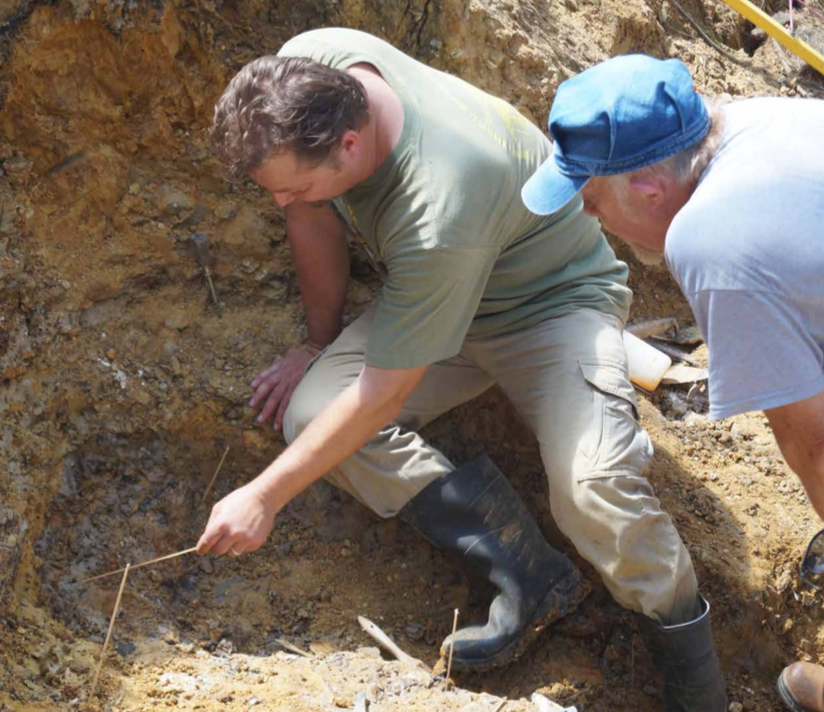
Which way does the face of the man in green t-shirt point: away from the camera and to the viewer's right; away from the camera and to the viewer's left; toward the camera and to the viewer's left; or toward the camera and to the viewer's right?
toward the camera and to the viewer's left

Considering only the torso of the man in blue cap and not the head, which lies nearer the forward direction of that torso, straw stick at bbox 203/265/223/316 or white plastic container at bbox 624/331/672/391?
the straw stick

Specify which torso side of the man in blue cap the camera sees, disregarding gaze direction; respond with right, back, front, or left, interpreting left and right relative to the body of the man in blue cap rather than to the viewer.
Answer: left

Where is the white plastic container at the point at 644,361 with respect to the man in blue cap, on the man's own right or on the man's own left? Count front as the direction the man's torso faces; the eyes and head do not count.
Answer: on the man's own right

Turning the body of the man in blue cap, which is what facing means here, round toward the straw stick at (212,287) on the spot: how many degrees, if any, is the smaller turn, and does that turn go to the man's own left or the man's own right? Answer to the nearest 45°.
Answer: approximately 45° to the man's own right

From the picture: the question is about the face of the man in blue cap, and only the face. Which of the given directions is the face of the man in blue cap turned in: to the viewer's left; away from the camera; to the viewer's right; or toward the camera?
to the viewer's left

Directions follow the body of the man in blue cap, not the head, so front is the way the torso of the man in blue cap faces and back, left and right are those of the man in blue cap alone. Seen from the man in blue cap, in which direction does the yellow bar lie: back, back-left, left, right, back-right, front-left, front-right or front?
right

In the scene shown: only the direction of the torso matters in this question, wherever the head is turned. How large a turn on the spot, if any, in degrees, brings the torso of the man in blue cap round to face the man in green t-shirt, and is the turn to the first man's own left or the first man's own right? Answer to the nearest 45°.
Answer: approximately 45° to the first man's own right
